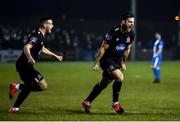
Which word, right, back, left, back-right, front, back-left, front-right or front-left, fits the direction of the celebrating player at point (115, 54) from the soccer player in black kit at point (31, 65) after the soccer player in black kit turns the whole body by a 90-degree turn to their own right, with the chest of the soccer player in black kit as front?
left

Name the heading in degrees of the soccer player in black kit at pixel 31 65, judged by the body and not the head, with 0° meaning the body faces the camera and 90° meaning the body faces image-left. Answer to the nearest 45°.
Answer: approximately 270°
